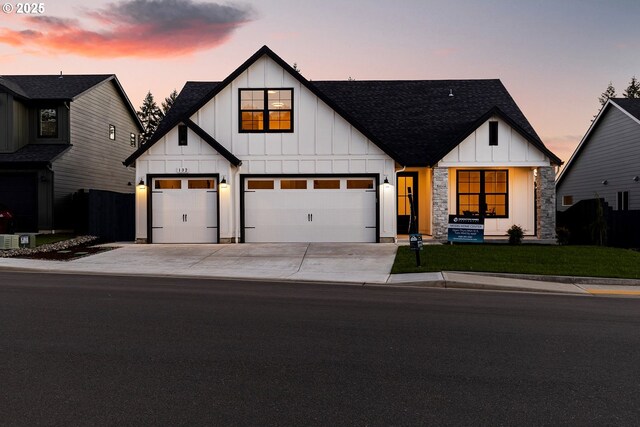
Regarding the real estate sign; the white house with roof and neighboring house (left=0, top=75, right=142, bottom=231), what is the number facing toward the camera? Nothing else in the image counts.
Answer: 3

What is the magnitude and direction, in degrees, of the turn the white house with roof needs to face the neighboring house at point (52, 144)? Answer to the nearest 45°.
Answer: approximately 90° to its right

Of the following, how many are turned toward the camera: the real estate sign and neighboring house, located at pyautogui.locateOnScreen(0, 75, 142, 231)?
2

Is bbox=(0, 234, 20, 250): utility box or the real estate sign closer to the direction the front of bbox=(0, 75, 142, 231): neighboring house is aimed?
the utility box

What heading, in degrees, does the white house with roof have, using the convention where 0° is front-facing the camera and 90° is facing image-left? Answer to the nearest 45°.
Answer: approximately 0°

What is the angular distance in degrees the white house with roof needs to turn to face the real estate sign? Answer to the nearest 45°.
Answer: approximately 90° to its left

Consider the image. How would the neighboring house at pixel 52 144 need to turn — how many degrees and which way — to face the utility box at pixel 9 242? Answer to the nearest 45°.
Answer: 0° — it already faces it

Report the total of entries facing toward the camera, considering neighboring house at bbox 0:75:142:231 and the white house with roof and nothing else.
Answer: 2

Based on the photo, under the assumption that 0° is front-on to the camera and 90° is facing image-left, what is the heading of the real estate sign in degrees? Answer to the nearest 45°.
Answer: approximately 0°
